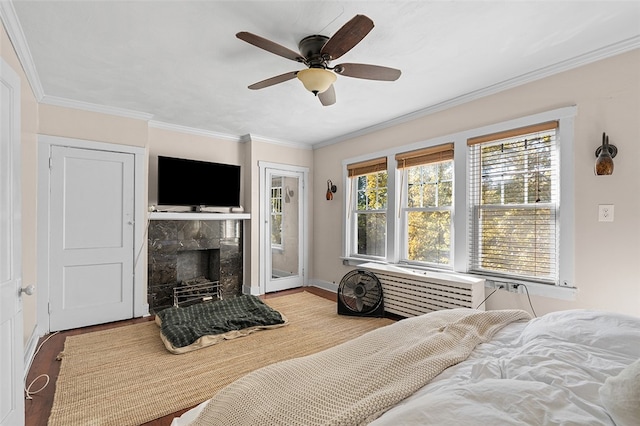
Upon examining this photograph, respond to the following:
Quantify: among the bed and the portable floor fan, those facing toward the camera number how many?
1

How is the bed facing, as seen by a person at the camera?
facing away from the viewer and to the left of the viewer

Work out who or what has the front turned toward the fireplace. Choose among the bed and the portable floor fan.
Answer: the bed

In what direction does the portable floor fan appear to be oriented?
toward the camera

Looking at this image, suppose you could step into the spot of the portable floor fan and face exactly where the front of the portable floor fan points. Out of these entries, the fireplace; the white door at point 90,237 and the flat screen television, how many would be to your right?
3

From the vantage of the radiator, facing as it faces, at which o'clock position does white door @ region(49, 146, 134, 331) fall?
The white door is roughly at 1 o'clock from the radiator.

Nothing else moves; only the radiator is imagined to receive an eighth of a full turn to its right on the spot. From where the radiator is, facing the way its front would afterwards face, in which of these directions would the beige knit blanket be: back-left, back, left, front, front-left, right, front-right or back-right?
left

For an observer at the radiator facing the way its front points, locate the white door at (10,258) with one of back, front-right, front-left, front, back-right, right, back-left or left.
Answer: front

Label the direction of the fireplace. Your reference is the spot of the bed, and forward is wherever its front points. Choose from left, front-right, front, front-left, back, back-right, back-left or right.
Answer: front

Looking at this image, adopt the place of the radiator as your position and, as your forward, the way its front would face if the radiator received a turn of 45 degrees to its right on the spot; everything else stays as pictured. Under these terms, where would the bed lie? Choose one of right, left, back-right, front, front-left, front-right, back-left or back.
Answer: left

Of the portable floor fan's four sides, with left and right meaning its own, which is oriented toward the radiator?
left

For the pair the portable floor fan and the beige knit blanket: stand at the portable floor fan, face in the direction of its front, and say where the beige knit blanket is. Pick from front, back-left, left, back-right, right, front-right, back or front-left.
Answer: front

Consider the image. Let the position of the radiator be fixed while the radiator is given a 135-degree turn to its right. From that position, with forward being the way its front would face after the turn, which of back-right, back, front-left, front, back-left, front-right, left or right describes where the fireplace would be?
left

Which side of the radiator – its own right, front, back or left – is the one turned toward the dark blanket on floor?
front

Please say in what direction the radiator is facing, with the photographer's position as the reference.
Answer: facing the viewer and to the left of the viewer

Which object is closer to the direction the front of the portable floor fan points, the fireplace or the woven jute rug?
the woven jute rug
